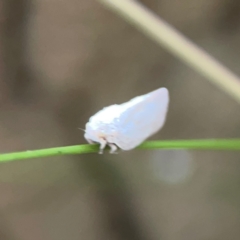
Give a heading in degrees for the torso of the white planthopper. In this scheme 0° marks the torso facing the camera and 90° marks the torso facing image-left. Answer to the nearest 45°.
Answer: approximately 90°
